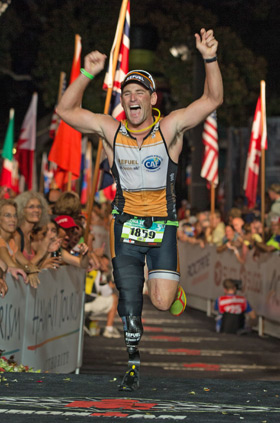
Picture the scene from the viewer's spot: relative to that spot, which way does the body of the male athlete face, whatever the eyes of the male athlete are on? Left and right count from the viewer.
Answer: facing the viewer

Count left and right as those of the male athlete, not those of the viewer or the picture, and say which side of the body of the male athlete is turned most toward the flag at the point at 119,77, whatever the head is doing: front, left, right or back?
back

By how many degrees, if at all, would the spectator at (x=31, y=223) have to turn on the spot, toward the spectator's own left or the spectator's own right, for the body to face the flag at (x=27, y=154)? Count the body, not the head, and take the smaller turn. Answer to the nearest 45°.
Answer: approximately 135° to the spectator's own left

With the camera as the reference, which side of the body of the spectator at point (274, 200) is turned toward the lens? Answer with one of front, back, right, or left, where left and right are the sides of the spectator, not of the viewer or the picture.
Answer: left

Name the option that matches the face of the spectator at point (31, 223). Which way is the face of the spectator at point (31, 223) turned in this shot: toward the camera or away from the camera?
toward the camera

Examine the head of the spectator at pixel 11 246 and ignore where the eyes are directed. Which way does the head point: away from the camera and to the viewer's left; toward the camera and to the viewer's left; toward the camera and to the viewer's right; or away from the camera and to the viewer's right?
toward the camera and to the viewer's right

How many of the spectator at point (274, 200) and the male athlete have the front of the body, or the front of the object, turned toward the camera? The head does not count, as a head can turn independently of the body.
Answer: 1
